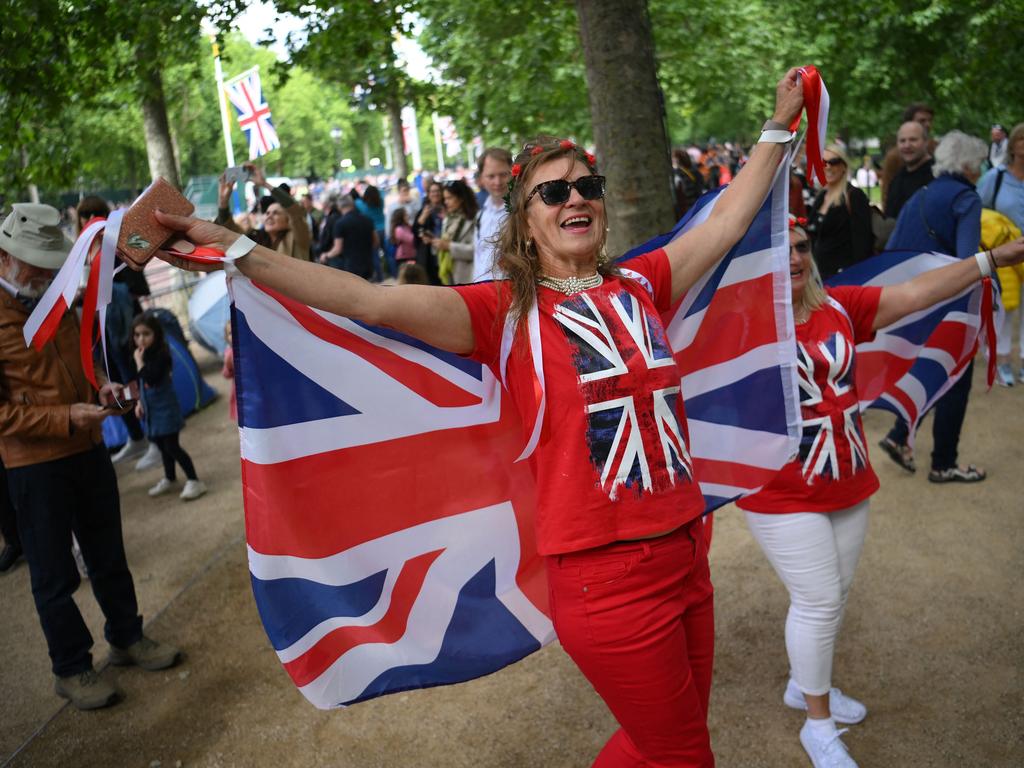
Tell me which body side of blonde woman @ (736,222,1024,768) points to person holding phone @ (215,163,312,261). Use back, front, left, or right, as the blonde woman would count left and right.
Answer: back

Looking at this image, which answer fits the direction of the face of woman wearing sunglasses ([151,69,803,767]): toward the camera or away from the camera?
toward the camera

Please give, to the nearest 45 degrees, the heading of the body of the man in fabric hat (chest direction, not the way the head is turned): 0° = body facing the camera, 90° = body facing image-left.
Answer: approximately 315°

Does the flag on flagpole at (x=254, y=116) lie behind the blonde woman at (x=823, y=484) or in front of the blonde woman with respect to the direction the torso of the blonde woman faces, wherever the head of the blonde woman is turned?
behind

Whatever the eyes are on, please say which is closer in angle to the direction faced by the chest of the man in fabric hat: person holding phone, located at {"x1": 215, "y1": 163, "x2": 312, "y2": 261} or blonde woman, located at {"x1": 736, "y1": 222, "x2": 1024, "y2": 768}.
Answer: the blonde woman

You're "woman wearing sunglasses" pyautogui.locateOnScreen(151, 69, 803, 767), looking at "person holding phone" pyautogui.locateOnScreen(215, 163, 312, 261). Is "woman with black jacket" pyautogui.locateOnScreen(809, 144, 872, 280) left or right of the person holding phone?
right

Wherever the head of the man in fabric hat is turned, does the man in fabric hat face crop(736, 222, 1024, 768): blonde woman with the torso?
yes

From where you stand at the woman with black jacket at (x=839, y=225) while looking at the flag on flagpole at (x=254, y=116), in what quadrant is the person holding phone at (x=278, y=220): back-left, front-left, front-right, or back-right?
front-left

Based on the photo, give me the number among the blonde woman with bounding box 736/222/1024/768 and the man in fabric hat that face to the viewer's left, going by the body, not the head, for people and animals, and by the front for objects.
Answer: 0

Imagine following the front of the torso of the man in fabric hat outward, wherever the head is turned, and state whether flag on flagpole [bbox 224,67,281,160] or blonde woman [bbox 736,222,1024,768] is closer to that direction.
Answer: the blonde woman

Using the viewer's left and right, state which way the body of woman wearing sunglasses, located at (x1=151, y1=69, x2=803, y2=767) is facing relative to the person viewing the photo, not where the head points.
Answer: facing the viewer and to the right of the viewer

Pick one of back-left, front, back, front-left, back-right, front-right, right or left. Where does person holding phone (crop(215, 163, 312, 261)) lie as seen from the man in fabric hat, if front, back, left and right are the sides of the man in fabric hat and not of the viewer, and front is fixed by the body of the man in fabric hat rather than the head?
left

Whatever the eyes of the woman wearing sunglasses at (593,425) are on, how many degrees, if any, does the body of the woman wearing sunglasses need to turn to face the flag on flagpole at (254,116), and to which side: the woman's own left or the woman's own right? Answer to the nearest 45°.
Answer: approximately 135° to the woman's own left

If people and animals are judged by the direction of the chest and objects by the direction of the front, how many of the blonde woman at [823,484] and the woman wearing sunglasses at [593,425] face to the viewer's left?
0

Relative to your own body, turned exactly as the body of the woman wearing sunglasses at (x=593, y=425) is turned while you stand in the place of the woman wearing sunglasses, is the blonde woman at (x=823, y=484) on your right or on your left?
on your left
